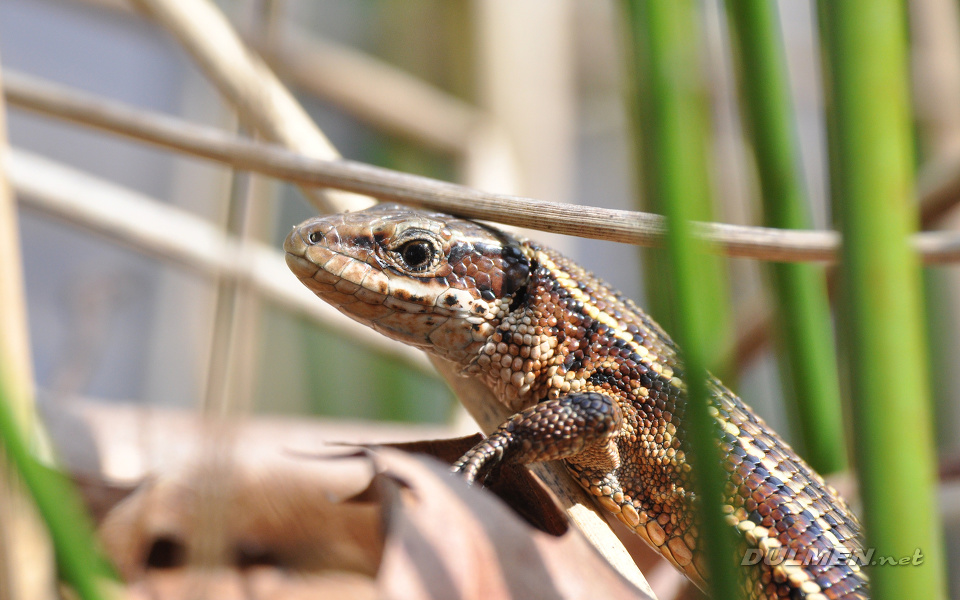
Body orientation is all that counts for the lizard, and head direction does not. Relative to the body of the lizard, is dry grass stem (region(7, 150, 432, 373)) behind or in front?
in front

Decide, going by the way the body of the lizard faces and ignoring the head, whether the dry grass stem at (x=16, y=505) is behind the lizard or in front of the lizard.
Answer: in front

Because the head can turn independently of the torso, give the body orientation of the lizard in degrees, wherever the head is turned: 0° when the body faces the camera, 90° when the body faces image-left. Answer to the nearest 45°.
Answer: approximately 90°
